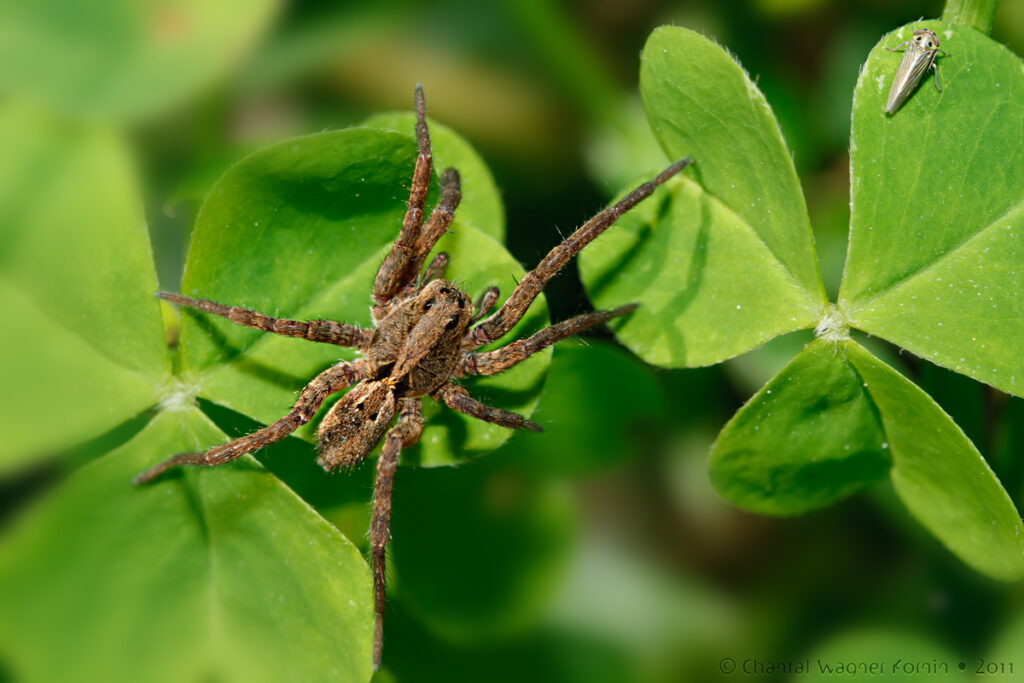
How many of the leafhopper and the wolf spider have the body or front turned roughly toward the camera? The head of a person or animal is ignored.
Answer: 0

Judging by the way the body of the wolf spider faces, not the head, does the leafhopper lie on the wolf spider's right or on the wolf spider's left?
on the wolf spider's right

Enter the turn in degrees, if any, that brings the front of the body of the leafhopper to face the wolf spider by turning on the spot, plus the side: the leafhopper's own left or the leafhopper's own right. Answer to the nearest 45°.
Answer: approximately 135° to the leafhopper's own left

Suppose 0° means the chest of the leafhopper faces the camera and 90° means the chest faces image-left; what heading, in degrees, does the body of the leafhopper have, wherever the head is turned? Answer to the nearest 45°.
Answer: approximately 225°
